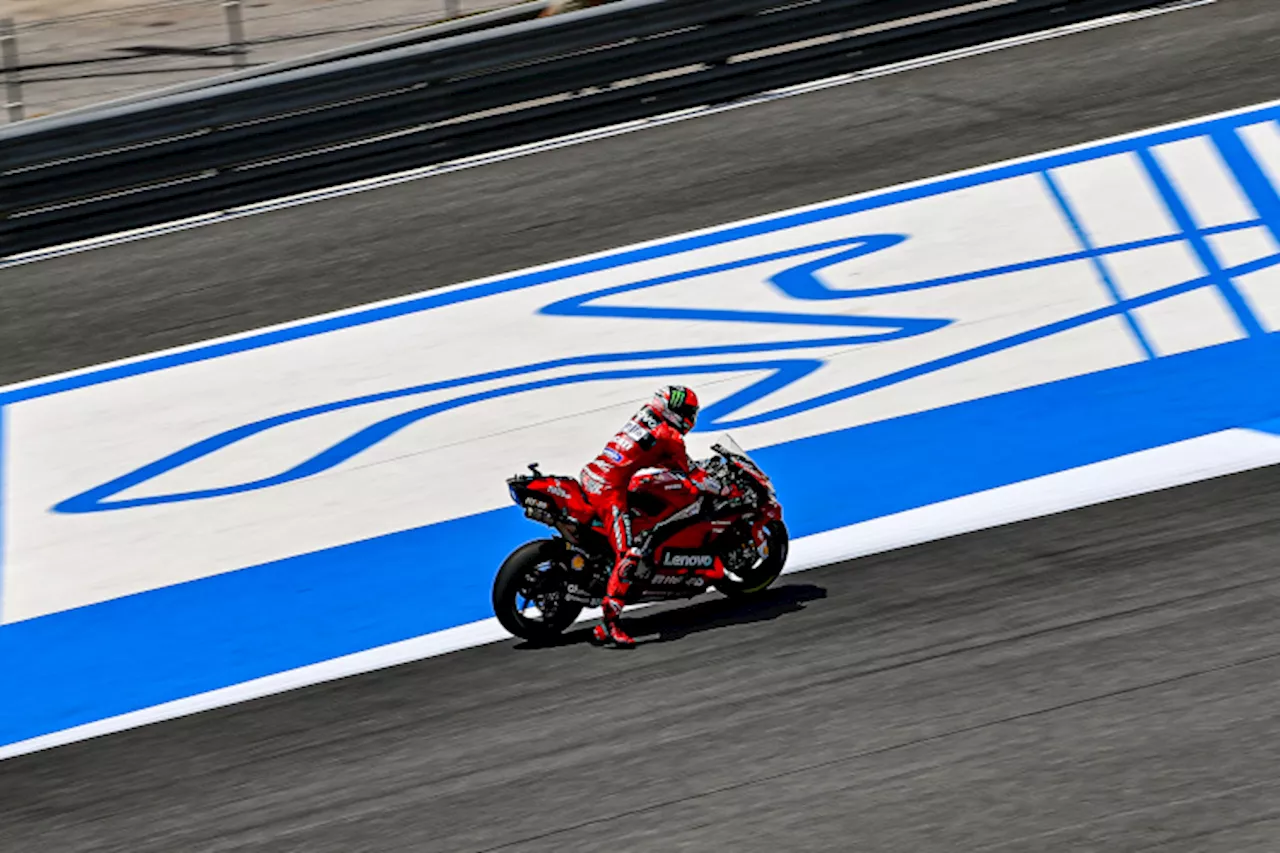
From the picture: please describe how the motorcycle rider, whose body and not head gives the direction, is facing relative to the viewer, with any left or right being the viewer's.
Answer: facing to the right of the viewer

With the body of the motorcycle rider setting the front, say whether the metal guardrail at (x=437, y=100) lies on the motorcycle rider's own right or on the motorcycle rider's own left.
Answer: on the motorcycle rider's own left

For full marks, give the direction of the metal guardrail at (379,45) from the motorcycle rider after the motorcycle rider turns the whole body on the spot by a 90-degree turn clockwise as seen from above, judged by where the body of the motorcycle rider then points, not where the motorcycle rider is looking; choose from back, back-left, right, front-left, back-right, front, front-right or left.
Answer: back
